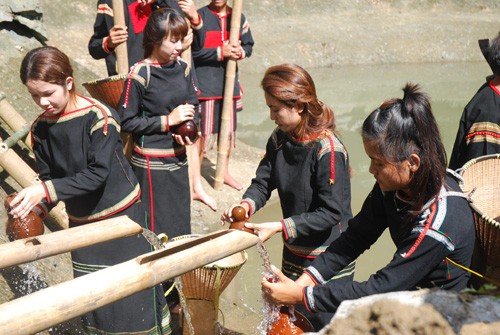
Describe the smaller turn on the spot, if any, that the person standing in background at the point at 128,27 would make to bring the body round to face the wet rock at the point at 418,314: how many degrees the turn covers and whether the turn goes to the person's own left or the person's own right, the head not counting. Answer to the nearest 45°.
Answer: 0° — they already face it

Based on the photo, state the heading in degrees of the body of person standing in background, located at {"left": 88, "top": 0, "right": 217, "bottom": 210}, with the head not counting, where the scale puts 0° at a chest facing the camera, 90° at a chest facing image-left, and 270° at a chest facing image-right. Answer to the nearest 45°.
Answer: approximately 0°

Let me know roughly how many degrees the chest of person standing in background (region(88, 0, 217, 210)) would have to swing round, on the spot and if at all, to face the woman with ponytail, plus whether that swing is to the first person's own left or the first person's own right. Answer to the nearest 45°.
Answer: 0° — they already face them

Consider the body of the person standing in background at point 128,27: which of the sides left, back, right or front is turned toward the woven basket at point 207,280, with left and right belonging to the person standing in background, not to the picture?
front

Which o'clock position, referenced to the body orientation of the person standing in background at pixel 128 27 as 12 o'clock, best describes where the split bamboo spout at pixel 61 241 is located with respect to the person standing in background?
The split bamboo spout is roughly at 12 o'clock from the person standing in background.

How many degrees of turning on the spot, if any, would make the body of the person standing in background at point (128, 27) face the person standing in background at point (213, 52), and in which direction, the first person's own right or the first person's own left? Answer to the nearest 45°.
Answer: approximately 135° to the first person's own left

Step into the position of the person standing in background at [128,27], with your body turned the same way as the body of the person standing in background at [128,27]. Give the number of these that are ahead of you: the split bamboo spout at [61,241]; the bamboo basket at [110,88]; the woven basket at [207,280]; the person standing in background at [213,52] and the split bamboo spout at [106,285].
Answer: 4

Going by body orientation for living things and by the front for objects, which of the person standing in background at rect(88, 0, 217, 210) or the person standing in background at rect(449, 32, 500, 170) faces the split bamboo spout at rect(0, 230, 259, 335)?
the person standing in background at rect(88, 0, 217, 210)

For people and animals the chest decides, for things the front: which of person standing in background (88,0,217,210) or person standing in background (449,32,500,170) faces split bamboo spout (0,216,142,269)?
person standing in background (88,0,217,210)

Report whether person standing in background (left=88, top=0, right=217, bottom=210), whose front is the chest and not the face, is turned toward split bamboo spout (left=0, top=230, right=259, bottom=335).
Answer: yes
